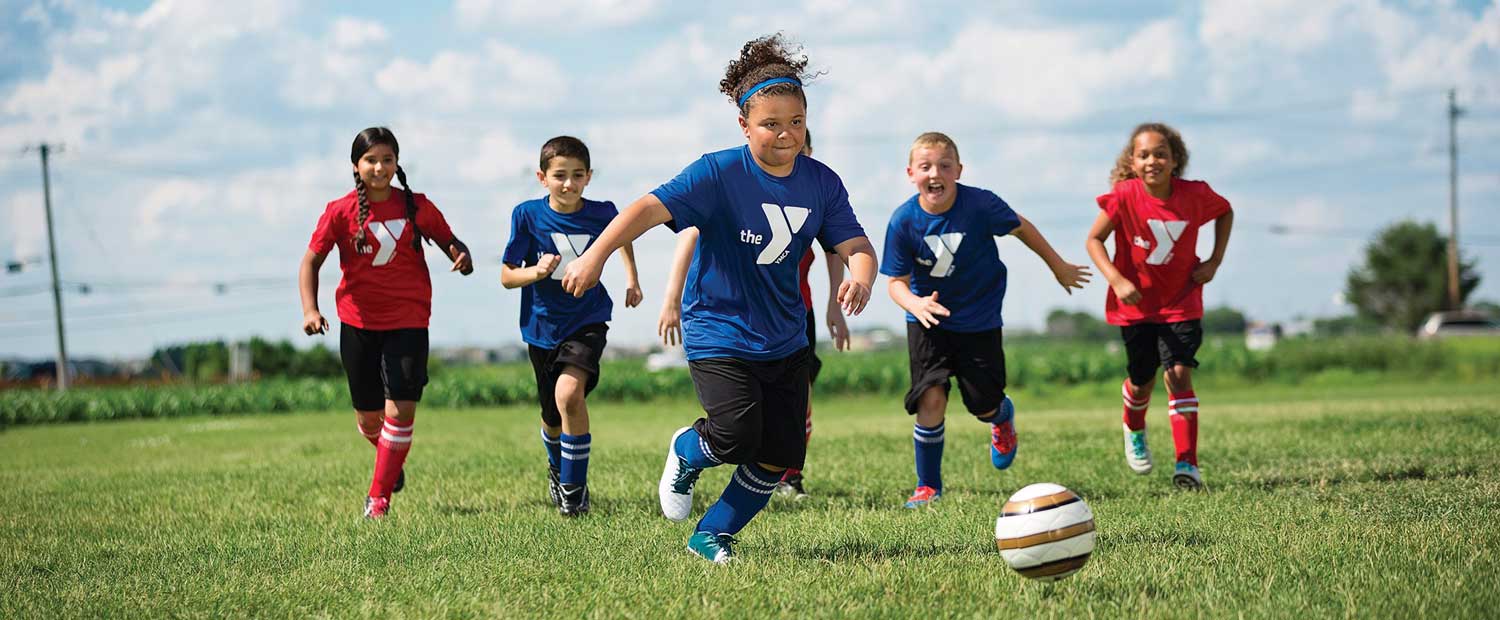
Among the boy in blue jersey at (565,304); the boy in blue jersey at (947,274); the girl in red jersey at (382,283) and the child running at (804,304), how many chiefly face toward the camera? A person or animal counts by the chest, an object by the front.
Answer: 4

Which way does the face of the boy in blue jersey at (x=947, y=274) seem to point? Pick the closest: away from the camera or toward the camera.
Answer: toward the camera

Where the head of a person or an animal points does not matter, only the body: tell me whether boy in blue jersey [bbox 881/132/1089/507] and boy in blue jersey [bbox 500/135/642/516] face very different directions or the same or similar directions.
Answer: same or similar directions

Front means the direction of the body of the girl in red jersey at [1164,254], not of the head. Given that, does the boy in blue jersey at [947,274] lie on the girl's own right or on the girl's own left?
on the girl's own right

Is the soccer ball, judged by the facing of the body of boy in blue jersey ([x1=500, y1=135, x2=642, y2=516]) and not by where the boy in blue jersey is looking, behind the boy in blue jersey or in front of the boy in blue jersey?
in front

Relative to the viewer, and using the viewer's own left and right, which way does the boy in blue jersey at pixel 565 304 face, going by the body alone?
facing the viewer

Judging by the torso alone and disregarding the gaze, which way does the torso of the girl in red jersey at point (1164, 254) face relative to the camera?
toward the camera

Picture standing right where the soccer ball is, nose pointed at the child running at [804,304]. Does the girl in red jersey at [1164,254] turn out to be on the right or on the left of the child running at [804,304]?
right

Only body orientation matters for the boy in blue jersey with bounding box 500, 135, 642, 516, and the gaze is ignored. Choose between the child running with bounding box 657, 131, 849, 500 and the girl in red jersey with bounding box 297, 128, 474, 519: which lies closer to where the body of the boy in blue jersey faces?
the child running

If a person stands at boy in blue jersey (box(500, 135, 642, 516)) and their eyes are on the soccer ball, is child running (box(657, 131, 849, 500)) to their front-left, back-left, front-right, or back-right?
front-left

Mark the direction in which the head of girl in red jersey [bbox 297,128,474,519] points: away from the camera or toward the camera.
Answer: toward the camera

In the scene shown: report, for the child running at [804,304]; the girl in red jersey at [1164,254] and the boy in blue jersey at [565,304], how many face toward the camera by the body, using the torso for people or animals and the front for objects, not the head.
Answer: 3

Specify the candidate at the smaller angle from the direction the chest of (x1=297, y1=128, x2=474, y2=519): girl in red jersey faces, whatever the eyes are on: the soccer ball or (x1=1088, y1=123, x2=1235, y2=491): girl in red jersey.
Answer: the soccer ball

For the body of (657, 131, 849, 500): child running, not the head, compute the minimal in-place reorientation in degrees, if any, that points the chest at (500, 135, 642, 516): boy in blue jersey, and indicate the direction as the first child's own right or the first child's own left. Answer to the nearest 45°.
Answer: approximately 90° to the first child's own right

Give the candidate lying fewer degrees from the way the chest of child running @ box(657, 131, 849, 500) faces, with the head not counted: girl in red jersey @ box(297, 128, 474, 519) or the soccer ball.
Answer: the soccer ball

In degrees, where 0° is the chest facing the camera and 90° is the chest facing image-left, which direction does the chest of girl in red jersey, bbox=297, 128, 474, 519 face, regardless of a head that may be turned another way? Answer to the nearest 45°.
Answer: approximately 0°

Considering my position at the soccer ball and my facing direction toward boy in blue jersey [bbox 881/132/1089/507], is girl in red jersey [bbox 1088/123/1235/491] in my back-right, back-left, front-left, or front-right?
front-right

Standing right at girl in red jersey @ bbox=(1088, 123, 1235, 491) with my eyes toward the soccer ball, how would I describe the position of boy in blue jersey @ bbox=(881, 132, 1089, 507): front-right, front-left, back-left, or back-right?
front-right

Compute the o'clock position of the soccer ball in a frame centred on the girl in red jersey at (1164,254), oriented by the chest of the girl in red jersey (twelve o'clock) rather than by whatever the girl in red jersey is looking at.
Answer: The soccer ball is roughly at 12 o'clock from the girl in red jersey.

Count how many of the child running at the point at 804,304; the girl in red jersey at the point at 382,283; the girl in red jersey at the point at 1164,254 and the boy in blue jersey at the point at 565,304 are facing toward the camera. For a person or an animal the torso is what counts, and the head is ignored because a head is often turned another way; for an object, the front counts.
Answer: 4
